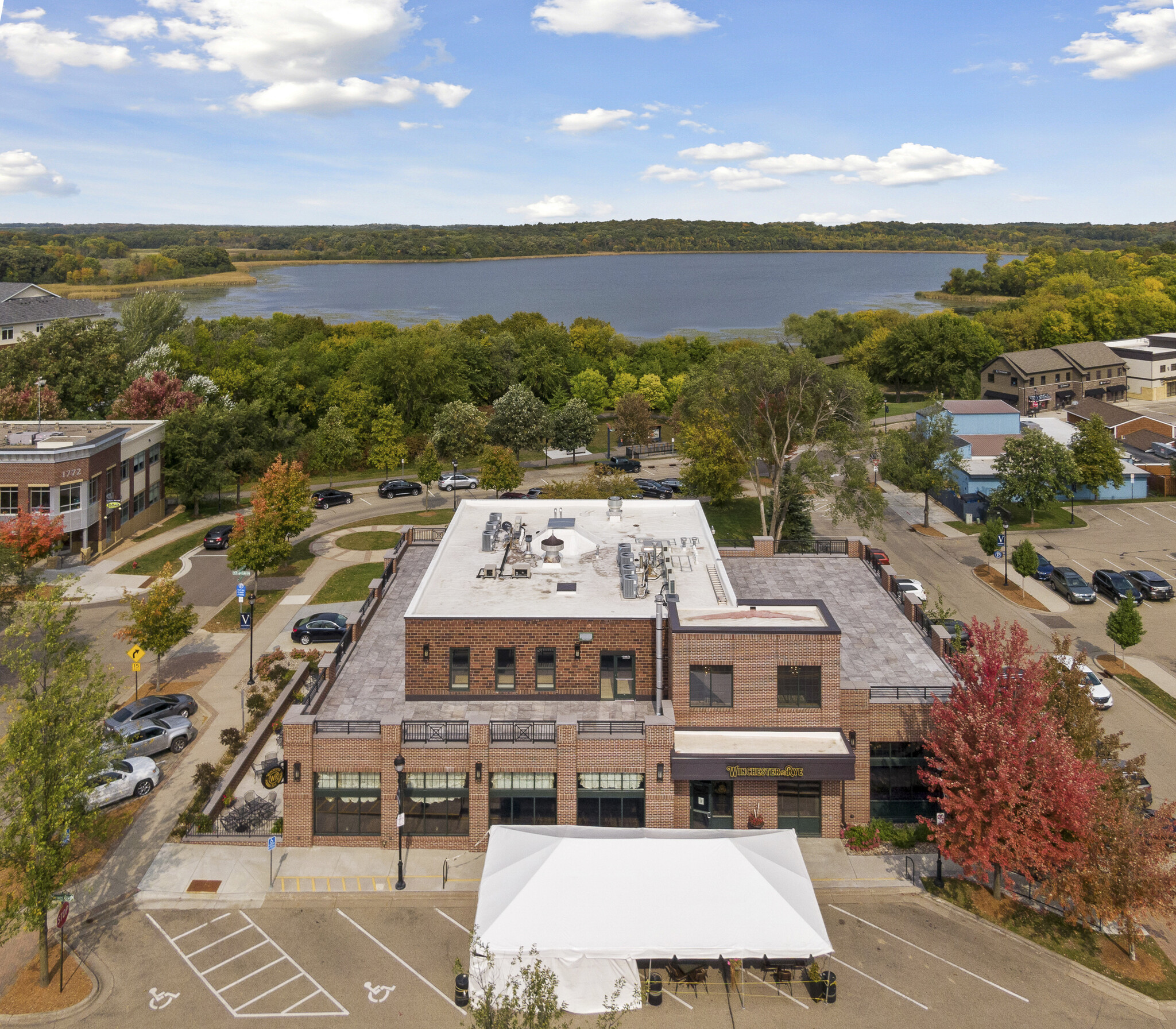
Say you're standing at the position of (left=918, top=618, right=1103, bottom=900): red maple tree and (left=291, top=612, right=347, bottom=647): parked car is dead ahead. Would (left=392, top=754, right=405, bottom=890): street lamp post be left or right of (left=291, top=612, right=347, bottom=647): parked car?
left

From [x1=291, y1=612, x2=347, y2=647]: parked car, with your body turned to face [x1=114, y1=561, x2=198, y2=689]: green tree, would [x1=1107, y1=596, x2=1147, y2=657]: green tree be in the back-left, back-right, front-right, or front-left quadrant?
back-left

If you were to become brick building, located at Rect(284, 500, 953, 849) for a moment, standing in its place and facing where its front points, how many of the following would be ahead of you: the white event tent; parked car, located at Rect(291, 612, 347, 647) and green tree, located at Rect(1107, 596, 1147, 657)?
1

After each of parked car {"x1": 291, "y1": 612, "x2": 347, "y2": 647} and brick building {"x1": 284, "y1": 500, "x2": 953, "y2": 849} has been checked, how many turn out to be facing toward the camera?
1

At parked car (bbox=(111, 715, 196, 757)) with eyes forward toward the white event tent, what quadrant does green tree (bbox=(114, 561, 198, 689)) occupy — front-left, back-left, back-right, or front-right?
back-left

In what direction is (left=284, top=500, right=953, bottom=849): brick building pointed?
toward the camera

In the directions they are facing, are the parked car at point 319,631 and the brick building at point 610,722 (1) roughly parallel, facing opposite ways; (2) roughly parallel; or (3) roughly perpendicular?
roughly perpendicular

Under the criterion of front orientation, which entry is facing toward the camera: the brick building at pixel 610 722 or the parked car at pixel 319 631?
the brick building

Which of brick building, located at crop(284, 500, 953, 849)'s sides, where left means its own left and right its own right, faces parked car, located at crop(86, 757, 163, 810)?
right
